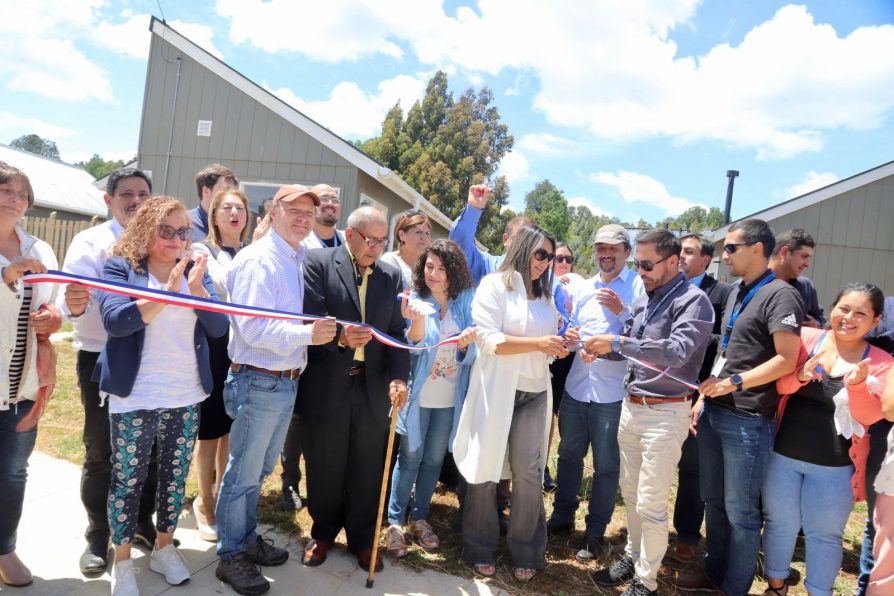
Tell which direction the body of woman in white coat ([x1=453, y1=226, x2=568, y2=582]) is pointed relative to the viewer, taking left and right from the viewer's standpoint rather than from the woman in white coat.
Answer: facing the viewer and to the right of the viewer

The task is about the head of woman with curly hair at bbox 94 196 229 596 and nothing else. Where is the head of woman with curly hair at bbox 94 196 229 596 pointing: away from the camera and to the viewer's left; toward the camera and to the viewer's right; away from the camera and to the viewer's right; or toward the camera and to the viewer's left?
toward the camera and to the viewer's right

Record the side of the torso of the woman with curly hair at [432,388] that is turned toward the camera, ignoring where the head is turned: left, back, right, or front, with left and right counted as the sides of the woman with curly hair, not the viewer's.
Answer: front

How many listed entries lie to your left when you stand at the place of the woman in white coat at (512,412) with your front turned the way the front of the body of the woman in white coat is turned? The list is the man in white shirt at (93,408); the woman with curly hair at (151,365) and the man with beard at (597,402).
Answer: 1

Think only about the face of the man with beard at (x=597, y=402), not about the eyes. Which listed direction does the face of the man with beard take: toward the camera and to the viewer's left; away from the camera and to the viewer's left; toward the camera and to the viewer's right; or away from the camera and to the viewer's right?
toward the camera and to the viewer's left

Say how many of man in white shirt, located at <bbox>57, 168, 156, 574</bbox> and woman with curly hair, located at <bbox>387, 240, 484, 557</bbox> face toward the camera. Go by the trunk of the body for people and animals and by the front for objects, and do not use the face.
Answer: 2

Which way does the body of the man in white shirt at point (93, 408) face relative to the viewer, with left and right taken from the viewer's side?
facing the viewer

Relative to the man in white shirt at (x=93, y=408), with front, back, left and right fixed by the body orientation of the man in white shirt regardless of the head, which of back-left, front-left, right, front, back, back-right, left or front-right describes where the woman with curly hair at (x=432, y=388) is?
left

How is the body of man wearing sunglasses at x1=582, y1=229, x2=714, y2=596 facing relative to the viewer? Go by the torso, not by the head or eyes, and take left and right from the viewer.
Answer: facing the viewer and to the left of the viewer
